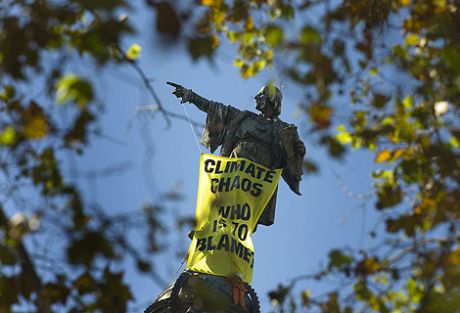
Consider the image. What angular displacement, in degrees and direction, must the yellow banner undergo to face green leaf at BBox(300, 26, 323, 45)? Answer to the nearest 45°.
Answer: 0° — it already faces it

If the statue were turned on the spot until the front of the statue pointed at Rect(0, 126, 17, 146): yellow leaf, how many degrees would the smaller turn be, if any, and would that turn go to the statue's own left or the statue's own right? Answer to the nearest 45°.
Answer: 0° — it already faces it

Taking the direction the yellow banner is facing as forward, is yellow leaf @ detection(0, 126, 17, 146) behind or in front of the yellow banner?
in front

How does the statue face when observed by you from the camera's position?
facing the viewer and to the left of the viewer

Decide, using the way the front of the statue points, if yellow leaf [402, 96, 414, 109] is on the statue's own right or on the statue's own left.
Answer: on the statue's own left

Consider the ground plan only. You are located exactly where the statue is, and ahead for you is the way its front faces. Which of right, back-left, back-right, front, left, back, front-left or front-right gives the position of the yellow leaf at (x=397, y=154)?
left

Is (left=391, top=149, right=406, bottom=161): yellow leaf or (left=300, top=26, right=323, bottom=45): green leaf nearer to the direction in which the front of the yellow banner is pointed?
the green leaf

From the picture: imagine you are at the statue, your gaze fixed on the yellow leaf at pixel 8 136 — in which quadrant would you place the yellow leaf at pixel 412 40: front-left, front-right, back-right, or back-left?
front-left

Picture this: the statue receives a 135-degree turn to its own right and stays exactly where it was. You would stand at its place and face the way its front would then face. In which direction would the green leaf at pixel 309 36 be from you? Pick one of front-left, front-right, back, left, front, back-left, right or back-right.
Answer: back

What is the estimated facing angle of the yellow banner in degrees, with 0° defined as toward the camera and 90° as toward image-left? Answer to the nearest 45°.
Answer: approximately 0°
